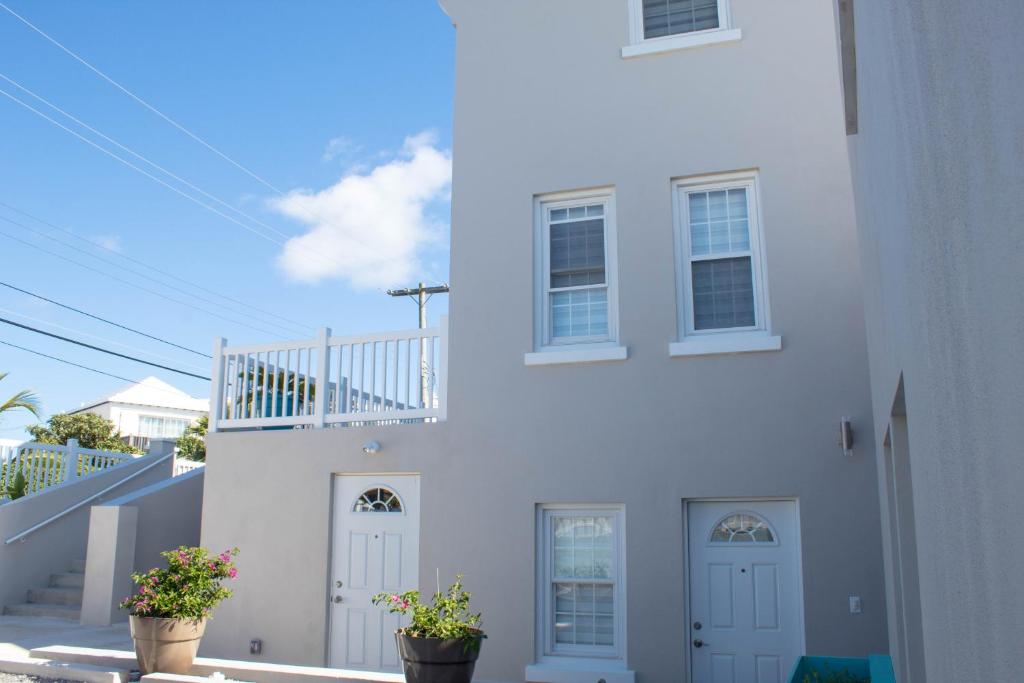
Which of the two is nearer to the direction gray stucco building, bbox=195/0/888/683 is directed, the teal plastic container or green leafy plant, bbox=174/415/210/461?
the teal plastic container

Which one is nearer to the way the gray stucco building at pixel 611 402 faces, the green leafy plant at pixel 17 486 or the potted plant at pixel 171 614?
the potted plant

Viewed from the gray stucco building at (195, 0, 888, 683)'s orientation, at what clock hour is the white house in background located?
The white house in background is roughly at 5 o'clock from the gray stucco building.

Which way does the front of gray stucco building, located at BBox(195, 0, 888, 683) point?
toward the camera

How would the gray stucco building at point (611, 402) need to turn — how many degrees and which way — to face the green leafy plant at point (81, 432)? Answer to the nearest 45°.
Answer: approximately 135° to its right

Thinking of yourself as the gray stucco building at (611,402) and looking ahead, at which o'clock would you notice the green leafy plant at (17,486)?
The green leafy plant is roughly at 4 o'clock from the gray stucco building.

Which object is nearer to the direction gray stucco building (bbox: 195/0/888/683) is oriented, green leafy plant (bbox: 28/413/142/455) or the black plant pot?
the black plant pot

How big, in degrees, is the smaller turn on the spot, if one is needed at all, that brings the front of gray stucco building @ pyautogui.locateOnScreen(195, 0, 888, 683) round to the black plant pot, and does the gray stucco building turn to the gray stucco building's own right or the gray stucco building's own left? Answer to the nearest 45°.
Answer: approximately 45° to the gray stucco building's own right

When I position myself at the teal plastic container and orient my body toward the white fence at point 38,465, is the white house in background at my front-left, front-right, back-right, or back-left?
front-right
